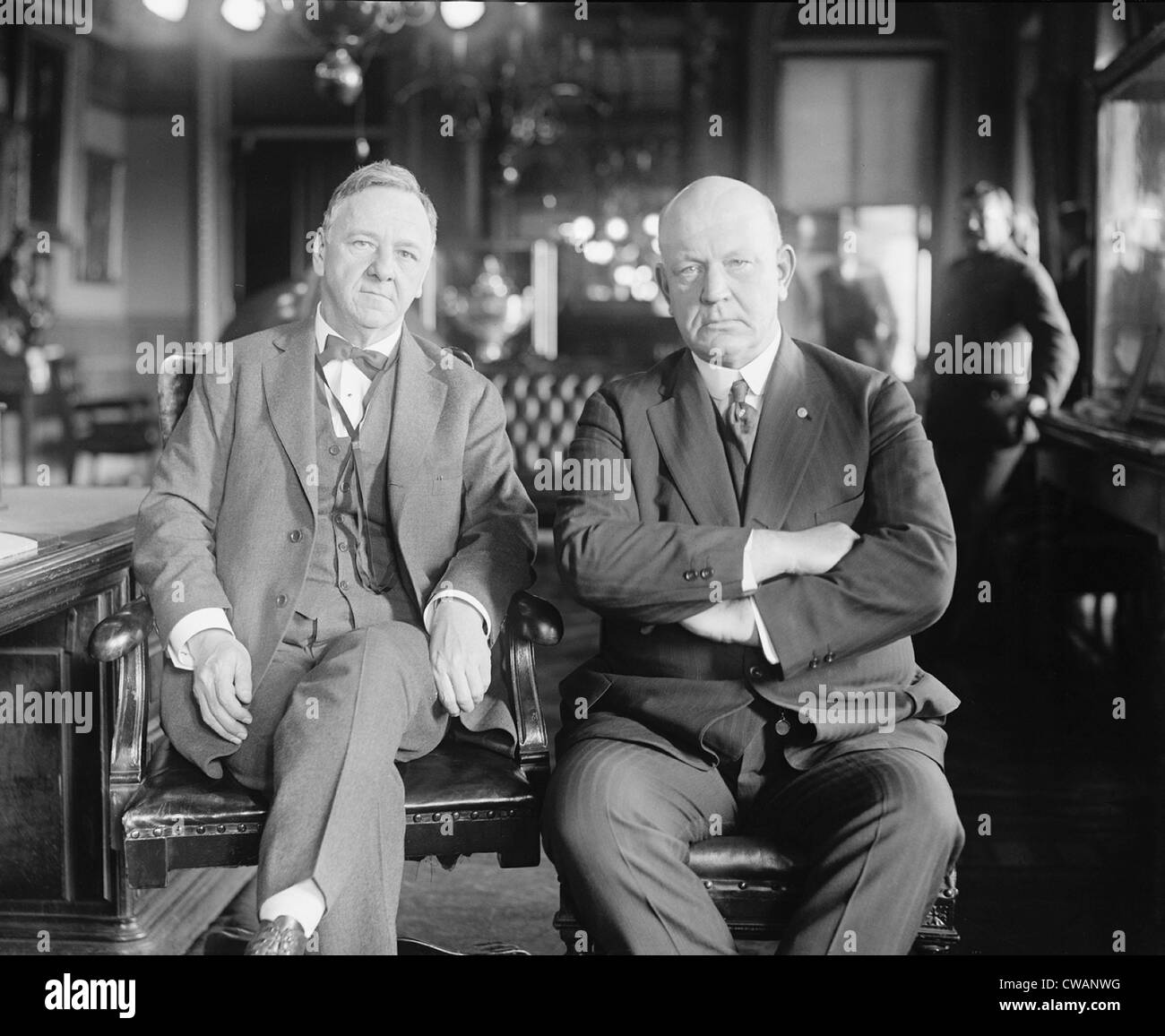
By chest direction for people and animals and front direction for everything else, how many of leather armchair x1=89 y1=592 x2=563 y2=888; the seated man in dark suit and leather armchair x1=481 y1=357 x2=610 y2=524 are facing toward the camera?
3

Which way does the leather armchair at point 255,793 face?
toward the camera

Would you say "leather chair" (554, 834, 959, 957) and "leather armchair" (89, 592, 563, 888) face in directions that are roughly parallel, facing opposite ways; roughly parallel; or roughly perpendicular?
roughly parallel

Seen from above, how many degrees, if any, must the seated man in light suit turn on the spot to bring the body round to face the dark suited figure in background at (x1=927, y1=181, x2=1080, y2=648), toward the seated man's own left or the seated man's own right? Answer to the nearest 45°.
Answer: approximately 135° to the seated man's own left

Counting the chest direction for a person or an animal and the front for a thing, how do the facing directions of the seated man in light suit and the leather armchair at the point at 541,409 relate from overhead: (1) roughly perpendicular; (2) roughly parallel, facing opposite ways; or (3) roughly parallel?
roughly parallel

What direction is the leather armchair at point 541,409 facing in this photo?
toward the camera
